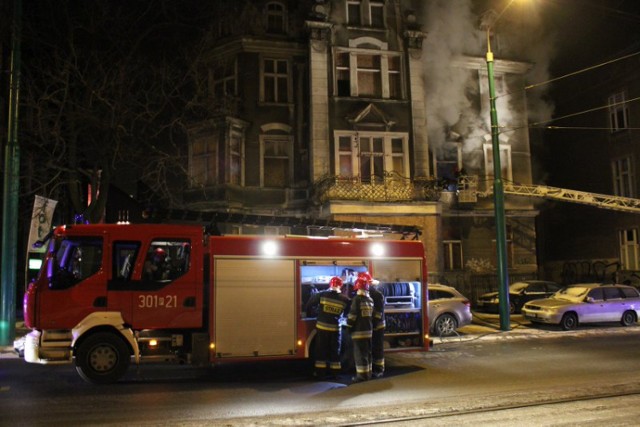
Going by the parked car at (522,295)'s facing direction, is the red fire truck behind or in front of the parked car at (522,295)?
in front

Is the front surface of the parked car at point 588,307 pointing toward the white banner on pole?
yes

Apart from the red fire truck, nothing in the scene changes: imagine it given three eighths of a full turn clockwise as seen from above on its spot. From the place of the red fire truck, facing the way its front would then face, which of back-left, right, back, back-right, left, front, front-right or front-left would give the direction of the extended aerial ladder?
front

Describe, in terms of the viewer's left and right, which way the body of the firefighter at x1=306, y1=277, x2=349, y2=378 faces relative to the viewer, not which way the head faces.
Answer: facing away from the viewer

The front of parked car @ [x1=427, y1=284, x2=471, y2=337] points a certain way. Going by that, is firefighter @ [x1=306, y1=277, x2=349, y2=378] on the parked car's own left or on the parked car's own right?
on the parked car's own left

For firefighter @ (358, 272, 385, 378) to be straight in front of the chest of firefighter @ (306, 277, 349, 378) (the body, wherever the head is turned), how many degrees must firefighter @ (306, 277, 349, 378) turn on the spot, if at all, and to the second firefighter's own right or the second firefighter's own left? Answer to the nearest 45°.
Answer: approximately 90° to the second firefighter's own right

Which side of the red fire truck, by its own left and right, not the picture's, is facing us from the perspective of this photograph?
left

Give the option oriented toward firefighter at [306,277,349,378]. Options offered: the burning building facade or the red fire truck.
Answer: the burning building facade

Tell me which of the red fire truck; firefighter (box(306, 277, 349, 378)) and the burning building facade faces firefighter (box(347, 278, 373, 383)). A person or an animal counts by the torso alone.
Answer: the burning building facade

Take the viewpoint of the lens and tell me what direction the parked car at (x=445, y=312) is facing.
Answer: facing to the left of the viewer

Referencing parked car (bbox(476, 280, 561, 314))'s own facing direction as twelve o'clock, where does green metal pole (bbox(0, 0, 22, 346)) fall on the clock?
The green metal pole is roughly at 12 o'clock from the parked car.

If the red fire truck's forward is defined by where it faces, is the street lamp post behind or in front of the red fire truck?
behind
